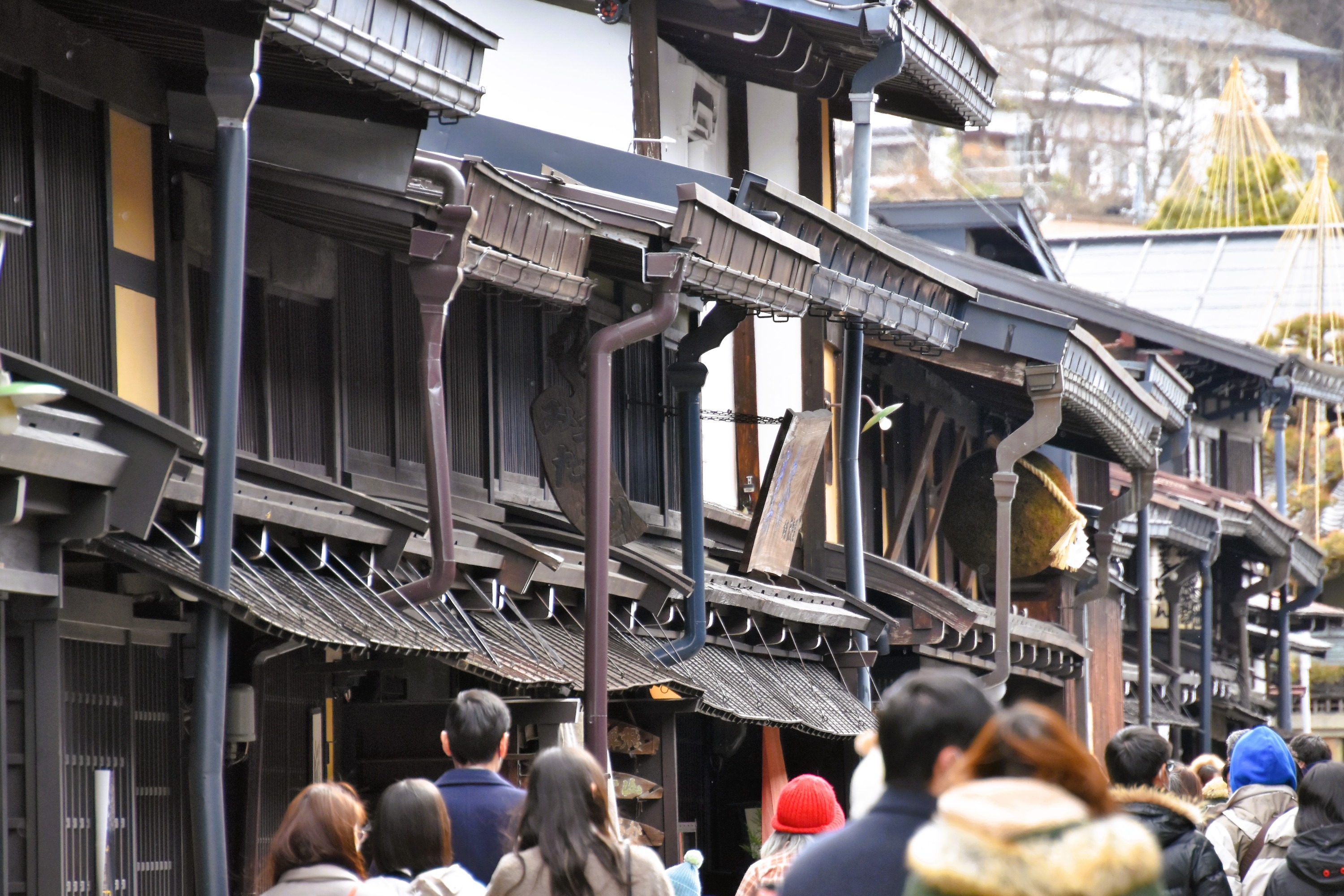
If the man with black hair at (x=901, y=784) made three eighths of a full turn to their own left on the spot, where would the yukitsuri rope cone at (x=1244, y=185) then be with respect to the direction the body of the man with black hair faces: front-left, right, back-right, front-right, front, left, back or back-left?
right

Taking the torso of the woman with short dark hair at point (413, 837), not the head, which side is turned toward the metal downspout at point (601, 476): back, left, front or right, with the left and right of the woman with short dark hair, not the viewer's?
front

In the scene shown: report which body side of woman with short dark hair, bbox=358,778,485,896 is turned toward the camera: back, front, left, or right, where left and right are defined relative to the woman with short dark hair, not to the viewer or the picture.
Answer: back

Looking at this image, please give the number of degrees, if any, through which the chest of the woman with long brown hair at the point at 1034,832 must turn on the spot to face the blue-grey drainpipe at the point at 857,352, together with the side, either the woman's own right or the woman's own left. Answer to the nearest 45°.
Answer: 0° — they already face it

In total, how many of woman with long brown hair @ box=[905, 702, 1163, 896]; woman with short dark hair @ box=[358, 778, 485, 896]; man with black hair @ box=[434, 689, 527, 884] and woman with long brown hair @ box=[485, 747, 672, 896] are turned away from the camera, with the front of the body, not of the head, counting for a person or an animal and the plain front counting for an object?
4

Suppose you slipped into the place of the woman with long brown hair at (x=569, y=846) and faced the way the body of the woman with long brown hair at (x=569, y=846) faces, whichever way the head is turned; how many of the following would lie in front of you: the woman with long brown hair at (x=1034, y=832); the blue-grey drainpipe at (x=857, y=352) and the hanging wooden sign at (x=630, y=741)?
2

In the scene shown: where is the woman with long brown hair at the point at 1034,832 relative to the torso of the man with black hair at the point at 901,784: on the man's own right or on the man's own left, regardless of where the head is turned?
on the man's own right

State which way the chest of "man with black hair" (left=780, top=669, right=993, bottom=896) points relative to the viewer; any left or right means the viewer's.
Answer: facing away from the viewer and to the right of the viewer

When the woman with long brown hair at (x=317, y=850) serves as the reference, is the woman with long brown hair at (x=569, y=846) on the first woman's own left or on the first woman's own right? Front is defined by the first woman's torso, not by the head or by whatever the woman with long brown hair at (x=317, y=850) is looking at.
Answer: on the first woman's own right

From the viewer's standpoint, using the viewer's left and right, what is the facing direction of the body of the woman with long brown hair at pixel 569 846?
facing away from the viewer

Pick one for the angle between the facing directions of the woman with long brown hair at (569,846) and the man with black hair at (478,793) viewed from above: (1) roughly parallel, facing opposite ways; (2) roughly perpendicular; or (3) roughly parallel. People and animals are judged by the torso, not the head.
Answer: roughly parallel

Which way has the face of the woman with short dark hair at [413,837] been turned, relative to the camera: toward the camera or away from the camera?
away from the camera

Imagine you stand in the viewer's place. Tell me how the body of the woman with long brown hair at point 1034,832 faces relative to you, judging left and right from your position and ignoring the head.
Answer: facing away from the viewer

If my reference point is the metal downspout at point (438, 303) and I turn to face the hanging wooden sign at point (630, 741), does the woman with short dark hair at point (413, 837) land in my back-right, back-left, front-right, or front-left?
back-right

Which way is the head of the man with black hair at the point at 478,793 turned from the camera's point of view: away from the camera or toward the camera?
away from the camera

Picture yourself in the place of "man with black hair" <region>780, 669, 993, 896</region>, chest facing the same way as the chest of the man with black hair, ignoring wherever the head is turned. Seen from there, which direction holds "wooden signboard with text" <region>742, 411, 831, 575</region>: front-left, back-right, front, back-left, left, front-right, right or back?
front-left

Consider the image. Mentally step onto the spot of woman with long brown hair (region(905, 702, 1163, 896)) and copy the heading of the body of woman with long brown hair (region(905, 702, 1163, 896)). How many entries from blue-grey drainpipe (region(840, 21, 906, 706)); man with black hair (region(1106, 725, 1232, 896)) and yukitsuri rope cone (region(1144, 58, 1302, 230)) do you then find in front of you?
3

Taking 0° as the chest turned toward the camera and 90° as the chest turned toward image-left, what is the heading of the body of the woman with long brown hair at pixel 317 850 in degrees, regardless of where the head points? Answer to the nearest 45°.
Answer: approximately 225°

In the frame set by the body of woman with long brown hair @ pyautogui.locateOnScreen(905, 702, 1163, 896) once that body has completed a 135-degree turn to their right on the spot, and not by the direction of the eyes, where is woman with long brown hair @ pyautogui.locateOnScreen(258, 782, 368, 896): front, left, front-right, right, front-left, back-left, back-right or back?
back

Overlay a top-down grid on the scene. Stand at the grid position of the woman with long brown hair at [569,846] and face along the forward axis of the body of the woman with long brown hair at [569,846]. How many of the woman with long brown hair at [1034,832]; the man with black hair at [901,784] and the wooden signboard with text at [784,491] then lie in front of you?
1

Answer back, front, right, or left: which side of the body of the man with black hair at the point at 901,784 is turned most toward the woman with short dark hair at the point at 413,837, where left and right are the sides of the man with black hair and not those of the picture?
front

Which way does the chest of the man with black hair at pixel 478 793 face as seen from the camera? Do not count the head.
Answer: away from the camera
